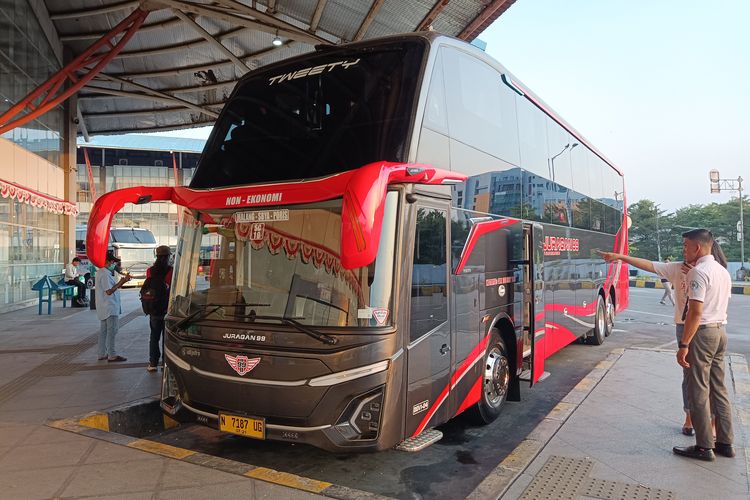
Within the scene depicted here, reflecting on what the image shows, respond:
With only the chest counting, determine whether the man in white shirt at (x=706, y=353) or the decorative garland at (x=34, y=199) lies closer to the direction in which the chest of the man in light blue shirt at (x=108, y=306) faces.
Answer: the man in white shirt

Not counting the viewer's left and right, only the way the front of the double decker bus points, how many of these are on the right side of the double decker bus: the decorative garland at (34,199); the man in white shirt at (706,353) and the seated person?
2

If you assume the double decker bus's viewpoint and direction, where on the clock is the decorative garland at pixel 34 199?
The decorative garland is roughly at 3 o'clock from the double decker bus.

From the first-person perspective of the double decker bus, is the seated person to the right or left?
on its right

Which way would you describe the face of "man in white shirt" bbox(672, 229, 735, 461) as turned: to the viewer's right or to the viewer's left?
to the viewer's left
